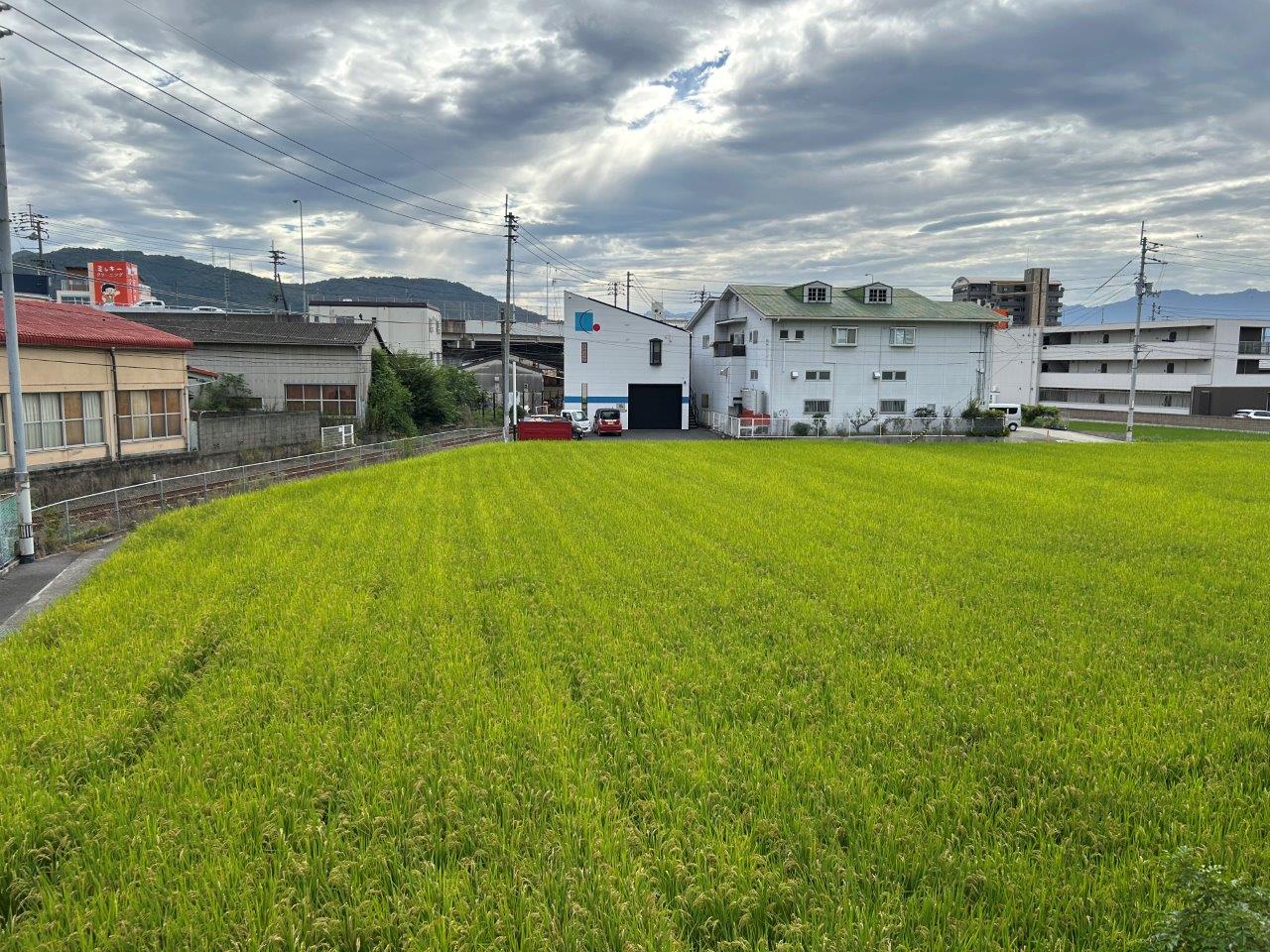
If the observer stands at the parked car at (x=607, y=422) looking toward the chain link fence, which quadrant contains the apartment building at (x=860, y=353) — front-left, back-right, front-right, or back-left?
back-left

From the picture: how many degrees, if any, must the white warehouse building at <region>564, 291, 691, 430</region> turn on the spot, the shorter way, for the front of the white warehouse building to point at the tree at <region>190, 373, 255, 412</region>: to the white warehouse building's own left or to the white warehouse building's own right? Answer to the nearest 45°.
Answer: approximately 45° to the white warehouse building's own right

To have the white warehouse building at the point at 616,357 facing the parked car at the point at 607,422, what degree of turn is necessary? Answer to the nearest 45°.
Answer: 0° — it already faces it

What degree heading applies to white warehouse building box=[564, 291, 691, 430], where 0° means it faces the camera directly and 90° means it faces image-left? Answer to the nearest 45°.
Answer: approximately 0°

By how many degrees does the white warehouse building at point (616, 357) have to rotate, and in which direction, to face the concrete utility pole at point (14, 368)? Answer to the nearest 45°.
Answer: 0° — it already faces it

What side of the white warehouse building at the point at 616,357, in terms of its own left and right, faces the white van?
left

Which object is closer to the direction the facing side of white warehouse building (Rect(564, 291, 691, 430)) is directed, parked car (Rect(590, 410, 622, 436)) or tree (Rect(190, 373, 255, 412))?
the parked car

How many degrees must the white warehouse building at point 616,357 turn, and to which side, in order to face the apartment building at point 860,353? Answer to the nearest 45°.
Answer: approximately 90° to its left

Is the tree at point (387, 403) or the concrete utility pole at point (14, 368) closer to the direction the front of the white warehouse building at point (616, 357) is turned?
the concrete utility pole

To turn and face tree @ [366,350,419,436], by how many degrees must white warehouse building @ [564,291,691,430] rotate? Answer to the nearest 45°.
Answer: approximately 45° to its right

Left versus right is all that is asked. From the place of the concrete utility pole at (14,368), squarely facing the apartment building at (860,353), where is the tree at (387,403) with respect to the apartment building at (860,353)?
left

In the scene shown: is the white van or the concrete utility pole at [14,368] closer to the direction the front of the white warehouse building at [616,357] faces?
the concrete utility pole

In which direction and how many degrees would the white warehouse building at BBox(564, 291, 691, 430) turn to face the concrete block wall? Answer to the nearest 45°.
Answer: approximately 45° to its right

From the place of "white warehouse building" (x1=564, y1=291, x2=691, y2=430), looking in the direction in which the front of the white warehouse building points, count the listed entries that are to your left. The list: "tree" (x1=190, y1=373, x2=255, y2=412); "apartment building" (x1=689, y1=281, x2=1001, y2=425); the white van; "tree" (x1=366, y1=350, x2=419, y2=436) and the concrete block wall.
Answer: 2
